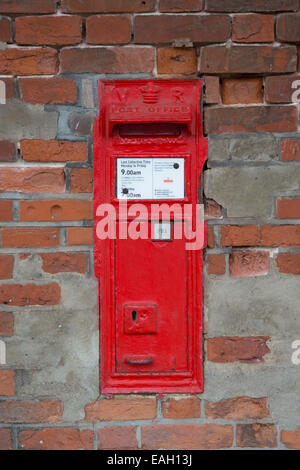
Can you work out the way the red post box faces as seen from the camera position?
facing the viewer
